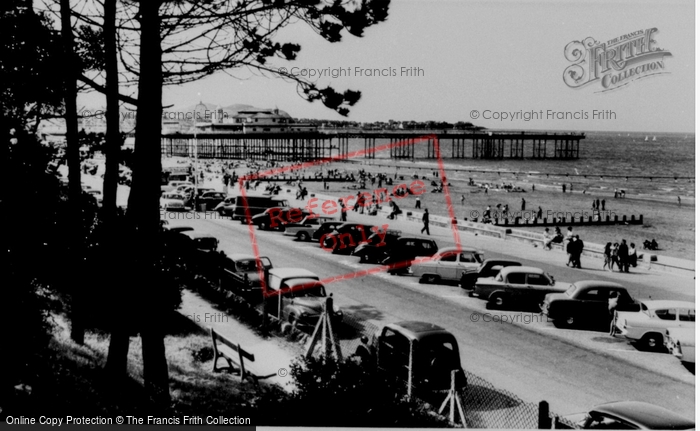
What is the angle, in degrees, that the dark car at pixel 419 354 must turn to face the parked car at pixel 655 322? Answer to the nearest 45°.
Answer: approximately 90° to its right

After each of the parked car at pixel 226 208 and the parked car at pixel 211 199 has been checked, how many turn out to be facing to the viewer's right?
0

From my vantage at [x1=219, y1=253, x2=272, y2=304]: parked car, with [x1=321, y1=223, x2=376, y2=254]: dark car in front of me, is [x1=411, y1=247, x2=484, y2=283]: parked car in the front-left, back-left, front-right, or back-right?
front-right

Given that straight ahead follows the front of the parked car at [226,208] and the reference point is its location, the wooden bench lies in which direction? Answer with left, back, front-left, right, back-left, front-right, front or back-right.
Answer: front-left

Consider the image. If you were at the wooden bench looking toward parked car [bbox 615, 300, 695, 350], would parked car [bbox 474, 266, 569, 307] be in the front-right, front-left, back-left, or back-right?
front-left

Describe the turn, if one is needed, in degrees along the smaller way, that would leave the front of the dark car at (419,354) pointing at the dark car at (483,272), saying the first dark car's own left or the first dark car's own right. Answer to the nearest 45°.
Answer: approximately 45° to the first dark car's own right
